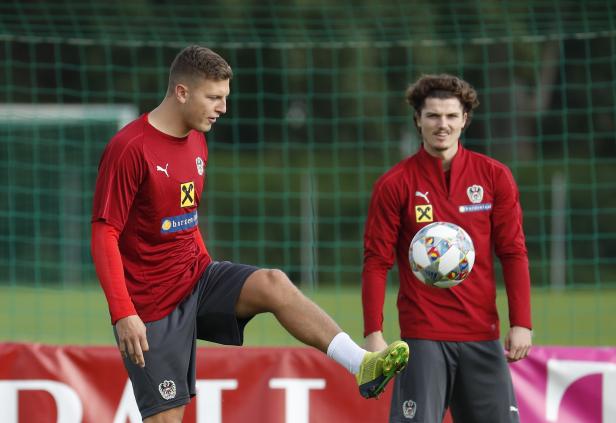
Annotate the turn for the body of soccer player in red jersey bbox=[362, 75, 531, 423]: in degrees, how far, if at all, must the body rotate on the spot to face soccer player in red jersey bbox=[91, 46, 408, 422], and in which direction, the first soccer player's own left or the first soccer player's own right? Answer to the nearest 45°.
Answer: approximately 45° to the first soccer player's own right

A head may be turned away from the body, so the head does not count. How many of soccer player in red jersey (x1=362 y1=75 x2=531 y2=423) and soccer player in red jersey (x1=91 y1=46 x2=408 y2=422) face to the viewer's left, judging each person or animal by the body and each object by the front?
0

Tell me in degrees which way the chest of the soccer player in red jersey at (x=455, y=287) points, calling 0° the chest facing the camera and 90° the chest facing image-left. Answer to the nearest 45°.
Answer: approximately 0°

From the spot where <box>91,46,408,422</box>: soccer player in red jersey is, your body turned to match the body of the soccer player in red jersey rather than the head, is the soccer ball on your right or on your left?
on your left
